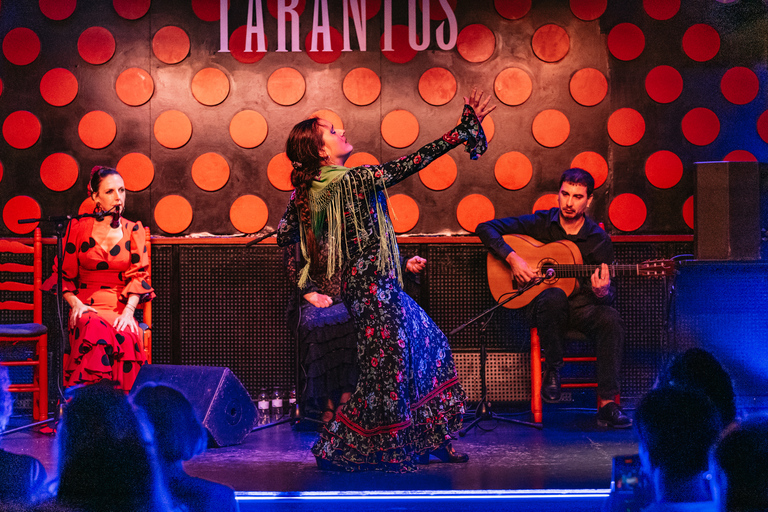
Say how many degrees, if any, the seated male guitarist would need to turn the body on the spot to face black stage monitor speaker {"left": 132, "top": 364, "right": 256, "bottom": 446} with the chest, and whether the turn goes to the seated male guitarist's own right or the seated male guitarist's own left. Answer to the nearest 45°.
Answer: approximately 45° to the seated male guitarist's own right

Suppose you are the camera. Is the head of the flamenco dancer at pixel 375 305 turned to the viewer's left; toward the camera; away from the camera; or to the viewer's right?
to the viewer's right

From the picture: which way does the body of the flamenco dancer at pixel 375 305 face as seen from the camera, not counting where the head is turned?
to the viewer's right

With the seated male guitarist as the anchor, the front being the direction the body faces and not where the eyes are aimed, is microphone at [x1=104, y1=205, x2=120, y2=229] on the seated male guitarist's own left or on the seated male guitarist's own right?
on the seated male guitarist's own right

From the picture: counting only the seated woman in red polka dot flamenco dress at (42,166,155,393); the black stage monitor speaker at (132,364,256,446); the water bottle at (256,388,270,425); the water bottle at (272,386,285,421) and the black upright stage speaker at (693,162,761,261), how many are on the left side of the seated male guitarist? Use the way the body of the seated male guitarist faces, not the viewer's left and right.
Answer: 1

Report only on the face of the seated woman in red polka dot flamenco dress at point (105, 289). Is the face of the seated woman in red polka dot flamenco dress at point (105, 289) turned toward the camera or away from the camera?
toward the camera

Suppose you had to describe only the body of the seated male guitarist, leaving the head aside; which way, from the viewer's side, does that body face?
toward the camera

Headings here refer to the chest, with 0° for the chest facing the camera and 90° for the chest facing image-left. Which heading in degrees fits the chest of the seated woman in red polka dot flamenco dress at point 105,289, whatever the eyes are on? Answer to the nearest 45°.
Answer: approximately 0°

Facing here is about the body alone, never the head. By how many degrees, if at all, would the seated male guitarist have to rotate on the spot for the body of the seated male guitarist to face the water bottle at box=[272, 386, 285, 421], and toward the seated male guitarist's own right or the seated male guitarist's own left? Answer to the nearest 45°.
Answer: approximately 90° to the seated male guitarist's own right
